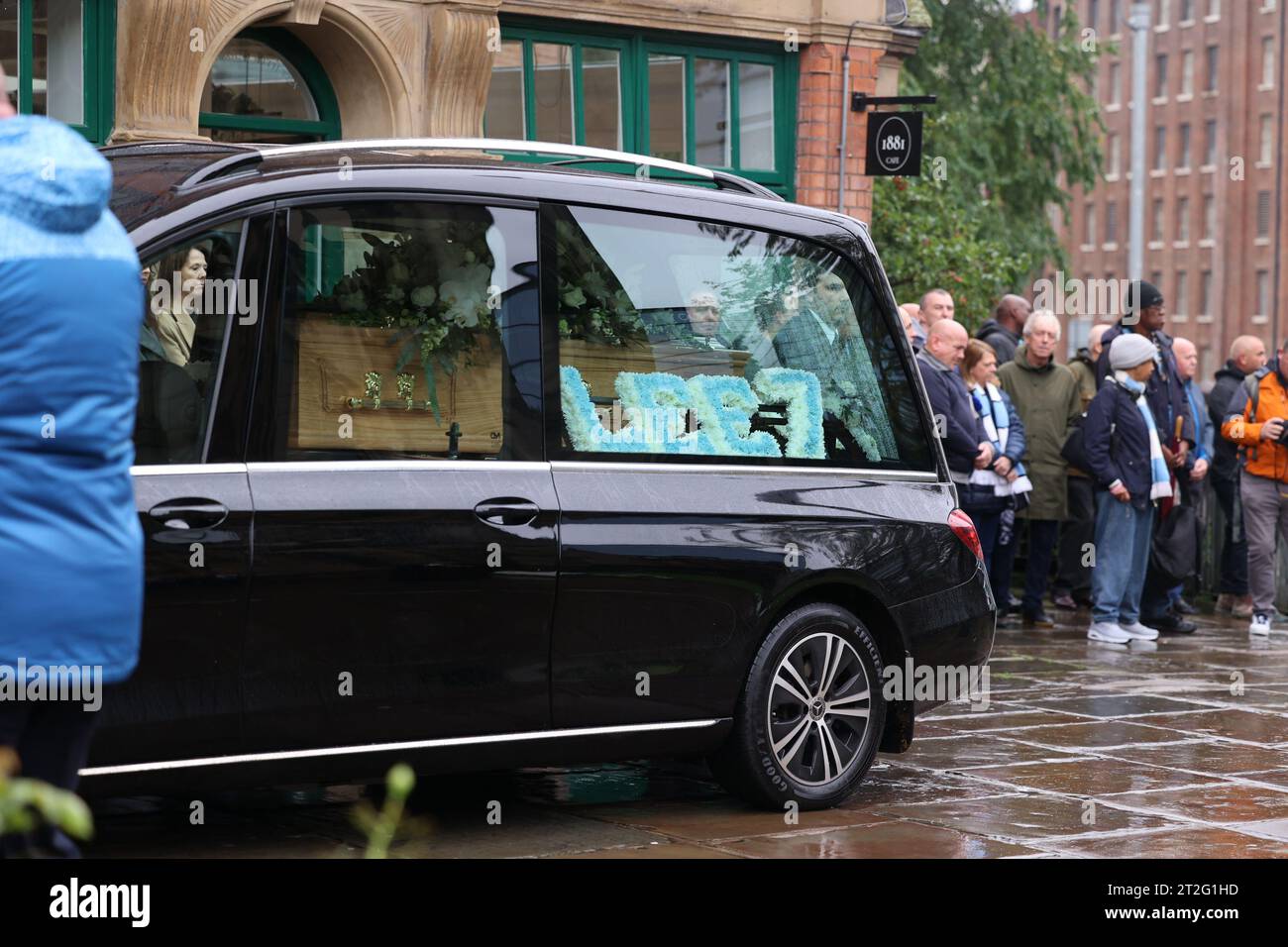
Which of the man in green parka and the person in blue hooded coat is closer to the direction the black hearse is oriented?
the person in blue hooded coat

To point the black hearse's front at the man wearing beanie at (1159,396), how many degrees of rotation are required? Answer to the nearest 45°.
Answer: approximately 180°

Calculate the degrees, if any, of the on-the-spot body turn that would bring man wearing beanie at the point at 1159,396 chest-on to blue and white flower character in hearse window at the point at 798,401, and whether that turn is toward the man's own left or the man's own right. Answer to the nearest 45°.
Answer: approximately 45° to the man's own right

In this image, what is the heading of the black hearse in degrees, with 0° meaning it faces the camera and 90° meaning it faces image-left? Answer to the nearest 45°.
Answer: approximately 45°

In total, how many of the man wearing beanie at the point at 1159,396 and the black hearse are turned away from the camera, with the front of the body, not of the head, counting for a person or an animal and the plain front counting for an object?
0

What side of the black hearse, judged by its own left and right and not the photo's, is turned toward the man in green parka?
back

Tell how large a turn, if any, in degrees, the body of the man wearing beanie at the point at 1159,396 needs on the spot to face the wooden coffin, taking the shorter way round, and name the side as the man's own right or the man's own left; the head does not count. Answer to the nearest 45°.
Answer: approximately 45° to the man's own right
